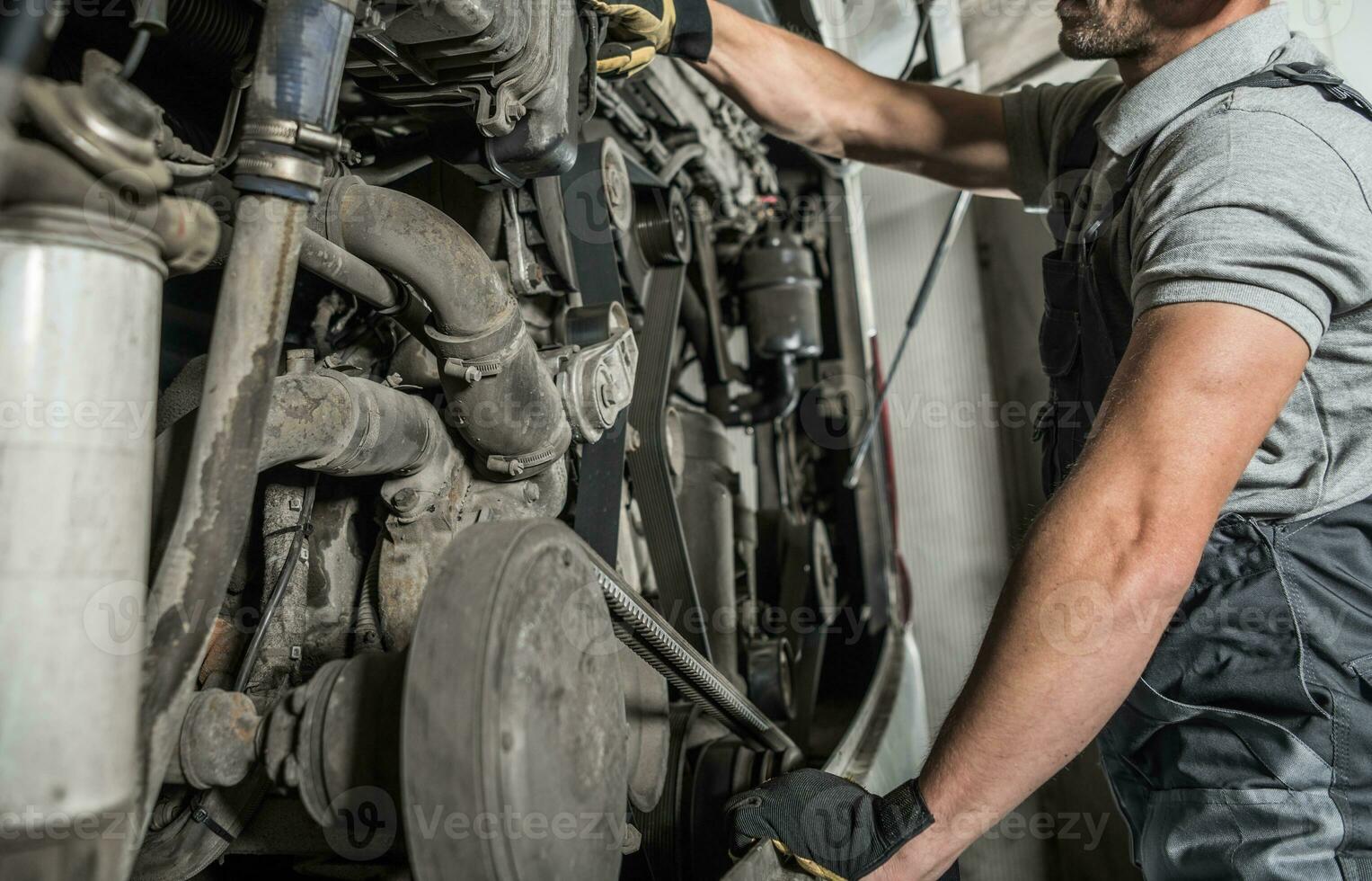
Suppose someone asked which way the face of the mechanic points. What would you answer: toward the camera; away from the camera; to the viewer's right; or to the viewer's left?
to the viewer's left

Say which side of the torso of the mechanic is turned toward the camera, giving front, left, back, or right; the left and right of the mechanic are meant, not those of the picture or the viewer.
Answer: left

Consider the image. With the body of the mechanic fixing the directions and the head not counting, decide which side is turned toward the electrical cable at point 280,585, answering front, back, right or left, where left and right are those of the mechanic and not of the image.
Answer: front

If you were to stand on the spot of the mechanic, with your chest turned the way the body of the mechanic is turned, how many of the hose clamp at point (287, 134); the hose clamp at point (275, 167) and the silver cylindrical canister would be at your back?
0

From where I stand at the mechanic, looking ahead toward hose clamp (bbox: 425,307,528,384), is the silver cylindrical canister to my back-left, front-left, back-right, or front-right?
front-left

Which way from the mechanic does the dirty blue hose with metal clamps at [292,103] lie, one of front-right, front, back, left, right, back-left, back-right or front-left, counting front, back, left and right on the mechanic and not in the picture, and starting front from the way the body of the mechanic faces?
front-left

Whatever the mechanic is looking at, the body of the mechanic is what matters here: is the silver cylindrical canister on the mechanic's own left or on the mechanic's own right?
on the mechanic's own left
